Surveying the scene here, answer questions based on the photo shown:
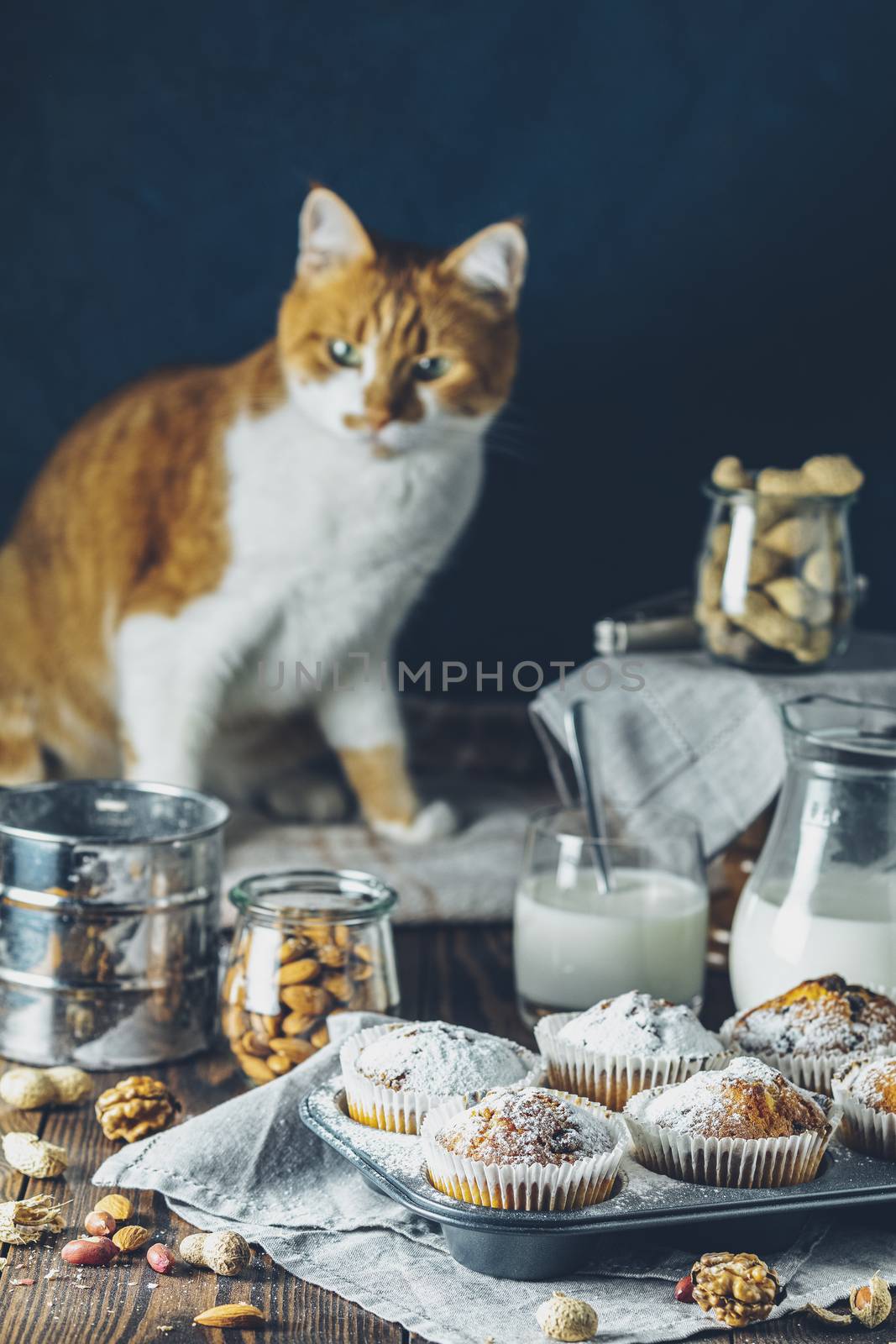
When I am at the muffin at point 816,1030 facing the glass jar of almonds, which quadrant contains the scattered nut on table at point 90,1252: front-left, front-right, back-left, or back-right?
front-left

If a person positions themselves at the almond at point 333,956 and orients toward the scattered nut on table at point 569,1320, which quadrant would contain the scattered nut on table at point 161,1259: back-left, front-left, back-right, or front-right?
front-right

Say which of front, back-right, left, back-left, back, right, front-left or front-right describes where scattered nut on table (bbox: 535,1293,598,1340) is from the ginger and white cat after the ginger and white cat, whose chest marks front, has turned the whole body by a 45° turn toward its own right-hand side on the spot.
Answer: front

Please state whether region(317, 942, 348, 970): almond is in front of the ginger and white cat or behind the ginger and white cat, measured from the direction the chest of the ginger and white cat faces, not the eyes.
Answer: in front

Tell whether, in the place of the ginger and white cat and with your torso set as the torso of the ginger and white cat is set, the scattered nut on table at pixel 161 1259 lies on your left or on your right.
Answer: on your right

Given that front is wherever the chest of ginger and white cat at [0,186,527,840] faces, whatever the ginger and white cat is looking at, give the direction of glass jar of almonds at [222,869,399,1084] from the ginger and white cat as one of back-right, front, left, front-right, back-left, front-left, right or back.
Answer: front-right

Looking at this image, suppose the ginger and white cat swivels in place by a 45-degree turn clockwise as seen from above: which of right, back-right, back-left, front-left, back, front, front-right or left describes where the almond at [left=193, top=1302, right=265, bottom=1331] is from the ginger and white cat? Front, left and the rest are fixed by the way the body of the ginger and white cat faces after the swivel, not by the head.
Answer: front

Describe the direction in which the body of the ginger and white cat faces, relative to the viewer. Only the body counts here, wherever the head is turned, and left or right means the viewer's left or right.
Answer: facing the viewer and to the right of the viewer

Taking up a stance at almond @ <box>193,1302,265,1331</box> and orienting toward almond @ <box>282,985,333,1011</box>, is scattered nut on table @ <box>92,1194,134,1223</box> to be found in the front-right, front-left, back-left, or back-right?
front-left

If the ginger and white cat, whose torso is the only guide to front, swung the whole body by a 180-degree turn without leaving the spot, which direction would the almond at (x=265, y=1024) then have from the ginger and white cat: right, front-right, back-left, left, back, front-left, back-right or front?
back-left

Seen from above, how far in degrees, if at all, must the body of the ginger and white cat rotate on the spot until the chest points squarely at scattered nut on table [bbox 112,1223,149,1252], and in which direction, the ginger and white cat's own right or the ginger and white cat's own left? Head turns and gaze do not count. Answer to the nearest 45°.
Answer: approximately 45° to the ginger and white cat's own right

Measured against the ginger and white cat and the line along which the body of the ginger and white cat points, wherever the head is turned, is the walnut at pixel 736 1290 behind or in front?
in front

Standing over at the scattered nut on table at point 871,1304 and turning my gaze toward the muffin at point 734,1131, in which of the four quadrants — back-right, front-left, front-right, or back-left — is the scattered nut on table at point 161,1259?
front-left

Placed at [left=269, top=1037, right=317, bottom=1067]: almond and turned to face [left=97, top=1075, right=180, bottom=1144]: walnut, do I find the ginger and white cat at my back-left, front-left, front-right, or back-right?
back-right

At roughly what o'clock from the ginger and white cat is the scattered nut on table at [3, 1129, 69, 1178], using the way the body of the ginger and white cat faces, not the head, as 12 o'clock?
The scattered nut on table is roughly at 2 o'clock from the ginger and white cat.

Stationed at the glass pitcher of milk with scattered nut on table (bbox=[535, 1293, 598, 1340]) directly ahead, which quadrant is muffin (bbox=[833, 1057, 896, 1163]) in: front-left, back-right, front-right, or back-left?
front-left

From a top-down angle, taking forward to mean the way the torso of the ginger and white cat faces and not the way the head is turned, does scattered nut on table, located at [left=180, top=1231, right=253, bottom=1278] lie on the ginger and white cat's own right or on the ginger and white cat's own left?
on the ginger and white cat's own right

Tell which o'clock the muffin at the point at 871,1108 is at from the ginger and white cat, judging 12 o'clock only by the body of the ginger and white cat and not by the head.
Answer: The muffin is roughly at 1 o'clock from the ginger and white cat.
